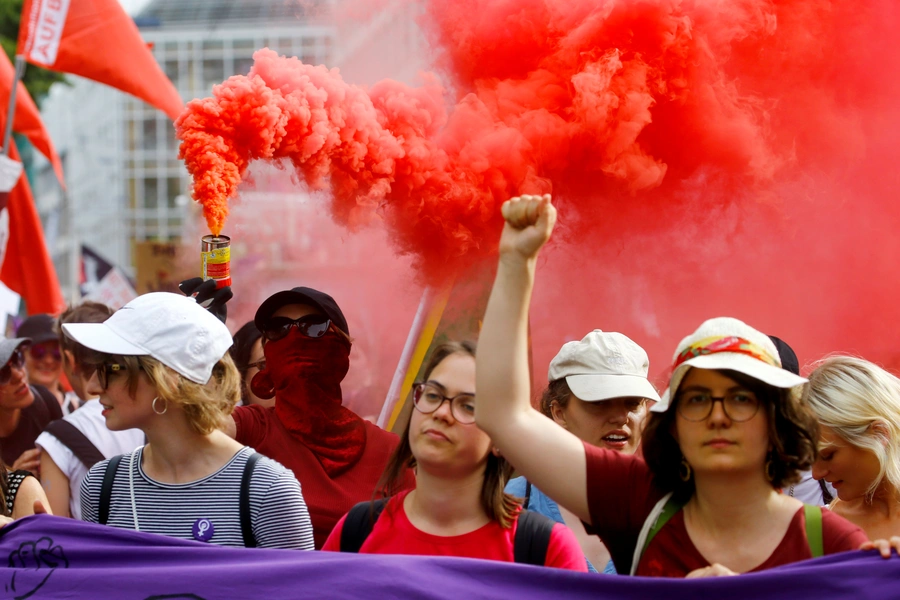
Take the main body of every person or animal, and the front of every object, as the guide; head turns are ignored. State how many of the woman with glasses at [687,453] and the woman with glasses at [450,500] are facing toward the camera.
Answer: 2

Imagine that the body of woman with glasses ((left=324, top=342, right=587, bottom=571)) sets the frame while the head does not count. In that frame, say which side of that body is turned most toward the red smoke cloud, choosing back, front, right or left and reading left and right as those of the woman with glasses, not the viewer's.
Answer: back

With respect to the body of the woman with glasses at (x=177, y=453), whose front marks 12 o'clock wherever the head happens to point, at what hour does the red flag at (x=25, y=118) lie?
The red flag is roughly at 4 o'clock from the woman with glasses.

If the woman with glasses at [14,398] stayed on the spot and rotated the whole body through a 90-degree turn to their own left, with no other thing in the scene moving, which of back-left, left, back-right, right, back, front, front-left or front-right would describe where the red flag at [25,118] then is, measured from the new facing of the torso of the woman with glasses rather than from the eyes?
front-left

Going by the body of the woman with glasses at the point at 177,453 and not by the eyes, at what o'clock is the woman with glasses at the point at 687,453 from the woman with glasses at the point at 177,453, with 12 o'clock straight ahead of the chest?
the woman with glasses at the point at 687,453 is roughly at 9 o'clock from the woman with glasses at the point at 177,453.

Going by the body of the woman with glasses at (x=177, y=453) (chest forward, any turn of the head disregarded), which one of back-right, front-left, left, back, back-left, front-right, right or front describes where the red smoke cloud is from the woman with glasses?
back

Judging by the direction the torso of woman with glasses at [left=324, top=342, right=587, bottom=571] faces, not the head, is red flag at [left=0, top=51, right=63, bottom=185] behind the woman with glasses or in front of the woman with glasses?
behind

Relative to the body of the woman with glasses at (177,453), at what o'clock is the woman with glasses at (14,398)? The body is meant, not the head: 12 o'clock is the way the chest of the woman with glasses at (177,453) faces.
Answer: the woman with glasses at (14,398) is roughly at 4 o'clock from the woman with glasses at (177,453).

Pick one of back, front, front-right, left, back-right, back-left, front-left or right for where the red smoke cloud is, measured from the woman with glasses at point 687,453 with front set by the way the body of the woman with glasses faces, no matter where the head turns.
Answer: back
